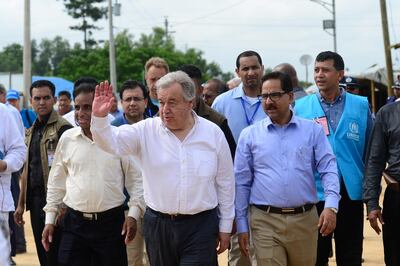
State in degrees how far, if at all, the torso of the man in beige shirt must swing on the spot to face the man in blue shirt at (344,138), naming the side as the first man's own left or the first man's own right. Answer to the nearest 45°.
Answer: approximately 90° to the first man's own left

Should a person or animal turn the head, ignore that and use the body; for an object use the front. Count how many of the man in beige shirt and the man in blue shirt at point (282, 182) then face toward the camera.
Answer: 2

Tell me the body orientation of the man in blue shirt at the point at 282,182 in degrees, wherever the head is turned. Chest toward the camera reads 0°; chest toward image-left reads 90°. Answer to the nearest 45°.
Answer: approximately 0°

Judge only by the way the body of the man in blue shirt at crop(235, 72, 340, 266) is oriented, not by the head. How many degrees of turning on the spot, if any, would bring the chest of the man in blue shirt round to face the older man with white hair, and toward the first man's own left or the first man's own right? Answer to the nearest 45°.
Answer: approximately 45° to the first man's own right

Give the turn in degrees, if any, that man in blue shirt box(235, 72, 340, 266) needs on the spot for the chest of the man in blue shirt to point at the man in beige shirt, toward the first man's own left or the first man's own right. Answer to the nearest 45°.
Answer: approximately 90° to the first man's own right

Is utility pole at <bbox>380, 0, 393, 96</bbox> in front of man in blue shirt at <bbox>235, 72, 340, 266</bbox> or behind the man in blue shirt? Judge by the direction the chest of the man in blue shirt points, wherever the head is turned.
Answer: behind

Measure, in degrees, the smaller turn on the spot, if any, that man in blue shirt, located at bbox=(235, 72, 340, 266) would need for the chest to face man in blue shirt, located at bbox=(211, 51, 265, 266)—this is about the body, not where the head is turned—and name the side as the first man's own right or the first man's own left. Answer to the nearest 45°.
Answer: approximately 180°
